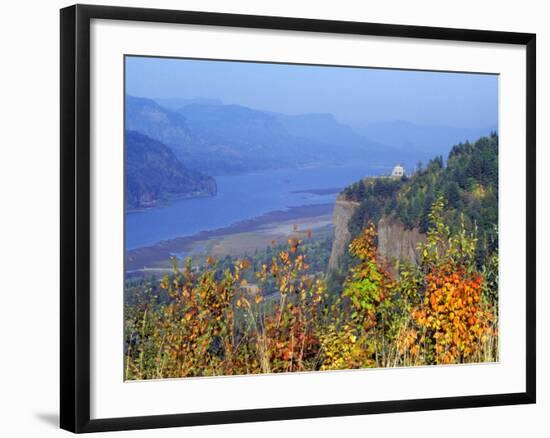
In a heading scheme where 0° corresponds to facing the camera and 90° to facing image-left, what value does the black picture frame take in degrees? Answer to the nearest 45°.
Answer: approximately 315°
